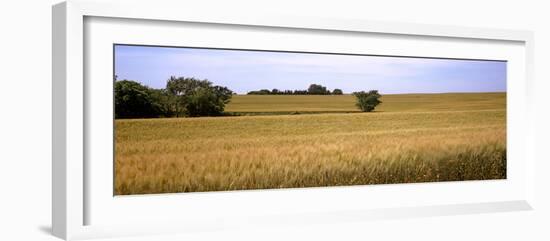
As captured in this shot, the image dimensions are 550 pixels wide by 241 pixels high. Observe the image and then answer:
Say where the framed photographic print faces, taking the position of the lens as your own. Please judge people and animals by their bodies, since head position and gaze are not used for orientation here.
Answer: facing the viewer and to the right of the viewer
